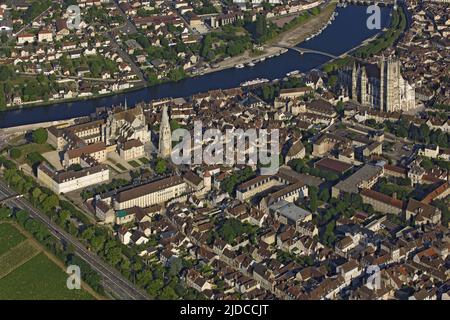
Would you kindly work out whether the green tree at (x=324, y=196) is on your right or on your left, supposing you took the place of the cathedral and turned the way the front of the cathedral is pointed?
on your right

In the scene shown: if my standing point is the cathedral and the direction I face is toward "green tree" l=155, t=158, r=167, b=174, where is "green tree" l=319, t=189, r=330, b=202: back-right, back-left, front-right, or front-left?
front-left

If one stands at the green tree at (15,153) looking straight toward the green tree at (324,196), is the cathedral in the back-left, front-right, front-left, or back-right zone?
front-left

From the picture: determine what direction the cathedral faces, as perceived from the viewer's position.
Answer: facing the viewer and to the right of the viewer

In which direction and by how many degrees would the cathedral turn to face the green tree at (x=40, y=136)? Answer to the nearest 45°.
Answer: approximately 135° to its right

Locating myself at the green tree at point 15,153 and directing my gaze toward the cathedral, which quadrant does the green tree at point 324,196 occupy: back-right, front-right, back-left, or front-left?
front-right

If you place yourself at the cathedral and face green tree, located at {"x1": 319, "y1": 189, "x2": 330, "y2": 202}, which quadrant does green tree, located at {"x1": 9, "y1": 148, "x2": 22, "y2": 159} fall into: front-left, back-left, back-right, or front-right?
front-right

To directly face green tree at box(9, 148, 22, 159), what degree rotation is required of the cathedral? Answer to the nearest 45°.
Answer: approximately 90° to its right

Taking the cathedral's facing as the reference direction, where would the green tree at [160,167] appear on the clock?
The green tree is roughly at 3 o'clock from the cathedral.

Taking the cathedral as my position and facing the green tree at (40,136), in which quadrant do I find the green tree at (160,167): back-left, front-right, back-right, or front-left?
front-left

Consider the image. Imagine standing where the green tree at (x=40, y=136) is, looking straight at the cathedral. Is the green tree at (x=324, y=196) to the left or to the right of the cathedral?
right
